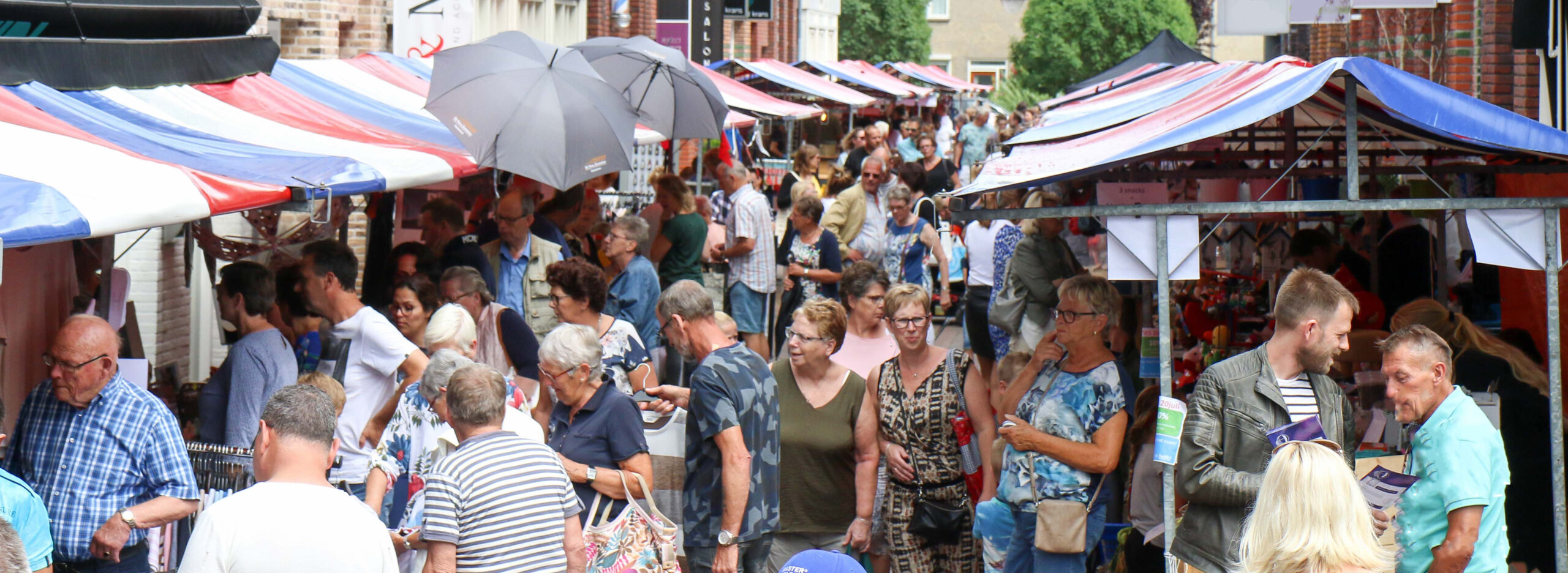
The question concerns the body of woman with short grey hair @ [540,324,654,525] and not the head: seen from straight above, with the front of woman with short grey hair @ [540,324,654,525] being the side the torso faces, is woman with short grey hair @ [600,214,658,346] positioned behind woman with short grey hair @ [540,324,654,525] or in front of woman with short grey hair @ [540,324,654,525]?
behind

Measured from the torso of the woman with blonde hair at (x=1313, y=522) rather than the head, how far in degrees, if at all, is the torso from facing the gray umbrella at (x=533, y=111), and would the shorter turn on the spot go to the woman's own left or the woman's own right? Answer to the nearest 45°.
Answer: approximately 45° to the woman's own left

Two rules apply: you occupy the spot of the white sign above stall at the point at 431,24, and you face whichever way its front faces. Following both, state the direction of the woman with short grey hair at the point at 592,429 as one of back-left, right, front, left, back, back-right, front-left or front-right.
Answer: front

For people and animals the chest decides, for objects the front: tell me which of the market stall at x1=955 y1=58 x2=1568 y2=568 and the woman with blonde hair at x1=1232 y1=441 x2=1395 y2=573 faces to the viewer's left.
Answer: the market stall

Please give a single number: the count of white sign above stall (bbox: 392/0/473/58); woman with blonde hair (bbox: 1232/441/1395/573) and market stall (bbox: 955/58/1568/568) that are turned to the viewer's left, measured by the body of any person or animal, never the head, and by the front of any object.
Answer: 1

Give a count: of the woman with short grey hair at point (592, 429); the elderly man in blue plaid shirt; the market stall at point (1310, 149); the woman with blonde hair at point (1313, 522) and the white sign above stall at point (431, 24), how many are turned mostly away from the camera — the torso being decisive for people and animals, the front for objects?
1

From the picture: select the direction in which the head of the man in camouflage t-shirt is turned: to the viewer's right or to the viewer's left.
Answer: to the viewer's left

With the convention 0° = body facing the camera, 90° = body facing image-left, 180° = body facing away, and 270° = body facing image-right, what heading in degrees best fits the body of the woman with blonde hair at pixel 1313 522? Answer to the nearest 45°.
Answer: approximately 180°

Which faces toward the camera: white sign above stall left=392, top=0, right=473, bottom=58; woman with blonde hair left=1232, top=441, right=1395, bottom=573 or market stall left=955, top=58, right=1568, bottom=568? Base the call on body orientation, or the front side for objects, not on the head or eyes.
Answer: the white sign above stall

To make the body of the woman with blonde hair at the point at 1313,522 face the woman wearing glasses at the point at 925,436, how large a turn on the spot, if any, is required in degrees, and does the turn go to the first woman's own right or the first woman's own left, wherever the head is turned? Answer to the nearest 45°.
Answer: approximately 45° to the first woman's own left

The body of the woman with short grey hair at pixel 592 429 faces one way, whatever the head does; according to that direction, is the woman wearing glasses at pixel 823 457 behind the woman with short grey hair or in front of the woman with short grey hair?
behind

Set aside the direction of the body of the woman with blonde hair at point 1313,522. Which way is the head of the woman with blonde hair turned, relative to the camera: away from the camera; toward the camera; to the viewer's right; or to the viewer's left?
away from the camera
